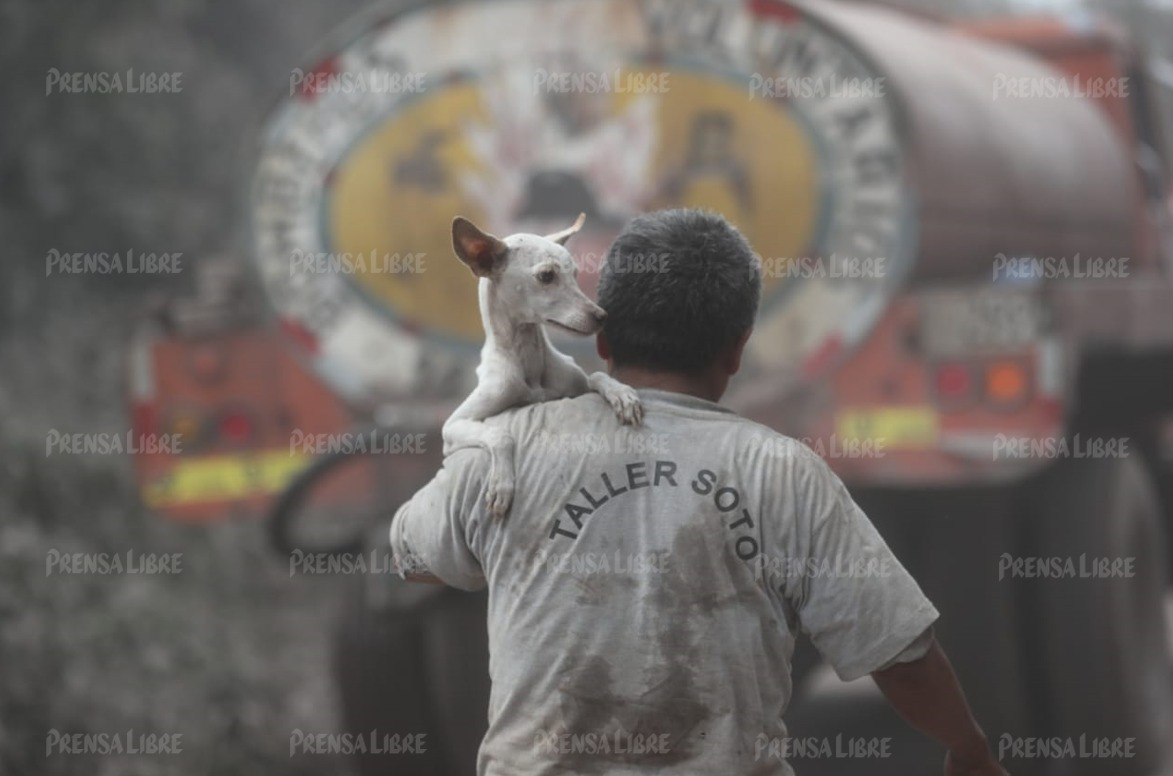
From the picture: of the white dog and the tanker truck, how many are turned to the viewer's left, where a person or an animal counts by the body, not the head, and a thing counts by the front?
0

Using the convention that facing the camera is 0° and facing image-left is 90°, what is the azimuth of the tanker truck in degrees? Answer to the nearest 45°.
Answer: approximately 225°

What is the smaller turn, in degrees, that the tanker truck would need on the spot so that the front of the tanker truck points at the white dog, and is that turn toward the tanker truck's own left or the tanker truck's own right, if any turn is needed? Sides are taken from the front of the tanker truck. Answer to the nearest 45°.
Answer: approximately 135° to the tanker truck's own right

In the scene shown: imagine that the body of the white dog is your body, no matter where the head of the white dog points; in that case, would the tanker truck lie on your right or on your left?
on your left

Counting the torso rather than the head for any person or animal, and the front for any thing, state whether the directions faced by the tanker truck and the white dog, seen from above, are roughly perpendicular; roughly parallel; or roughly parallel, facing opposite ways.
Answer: roughly perpendicular
